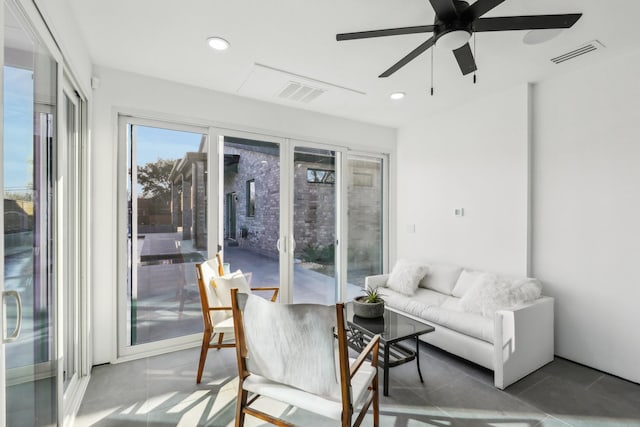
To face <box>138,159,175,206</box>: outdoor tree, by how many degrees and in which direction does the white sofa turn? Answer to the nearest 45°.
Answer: approximately 45° to its right

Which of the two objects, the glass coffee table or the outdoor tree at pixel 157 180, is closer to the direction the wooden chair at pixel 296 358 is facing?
the glass coffee table

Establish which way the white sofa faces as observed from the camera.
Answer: facing the viewer and to the left of the viewer

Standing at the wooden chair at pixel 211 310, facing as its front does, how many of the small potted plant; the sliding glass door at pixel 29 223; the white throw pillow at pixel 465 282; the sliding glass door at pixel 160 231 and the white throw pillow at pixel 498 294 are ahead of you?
3

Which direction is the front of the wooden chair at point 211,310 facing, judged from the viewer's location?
facing to the right of the viewer

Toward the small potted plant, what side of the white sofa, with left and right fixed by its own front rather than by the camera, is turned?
front

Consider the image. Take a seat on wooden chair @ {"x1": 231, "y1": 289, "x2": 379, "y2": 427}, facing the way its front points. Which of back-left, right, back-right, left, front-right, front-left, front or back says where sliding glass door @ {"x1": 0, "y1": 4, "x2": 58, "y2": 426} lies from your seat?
back-left

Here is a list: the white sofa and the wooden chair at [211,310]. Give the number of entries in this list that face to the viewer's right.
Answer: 1

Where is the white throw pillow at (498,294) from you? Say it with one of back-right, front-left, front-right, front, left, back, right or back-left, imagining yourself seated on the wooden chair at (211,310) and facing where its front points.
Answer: front

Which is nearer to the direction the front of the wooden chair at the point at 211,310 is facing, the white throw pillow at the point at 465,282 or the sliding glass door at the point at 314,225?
the white throw pillow

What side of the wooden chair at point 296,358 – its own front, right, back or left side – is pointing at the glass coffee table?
front

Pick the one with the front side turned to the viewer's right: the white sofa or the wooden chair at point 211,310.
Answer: the wooden chair

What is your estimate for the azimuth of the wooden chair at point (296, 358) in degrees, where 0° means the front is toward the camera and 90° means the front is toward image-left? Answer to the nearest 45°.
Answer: approximately 225°

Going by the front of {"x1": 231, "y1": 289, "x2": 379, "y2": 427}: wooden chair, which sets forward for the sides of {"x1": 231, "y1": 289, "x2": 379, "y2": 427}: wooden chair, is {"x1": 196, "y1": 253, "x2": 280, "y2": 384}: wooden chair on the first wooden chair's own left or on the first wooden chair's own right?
on the first wooden chair's own left

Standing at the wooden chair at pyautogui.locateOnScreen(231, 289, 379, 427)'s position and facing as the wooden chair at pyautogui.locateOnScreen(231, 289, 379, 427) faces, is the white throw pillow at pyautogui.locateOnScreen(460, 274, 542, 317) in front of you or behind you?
in front

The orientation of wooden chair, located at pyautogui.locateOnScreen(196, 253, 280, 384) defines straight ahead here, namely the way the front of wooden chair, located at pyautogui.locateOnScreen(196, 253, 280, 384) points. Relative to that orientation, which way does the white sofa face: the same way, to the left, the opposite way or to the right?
the opposite way

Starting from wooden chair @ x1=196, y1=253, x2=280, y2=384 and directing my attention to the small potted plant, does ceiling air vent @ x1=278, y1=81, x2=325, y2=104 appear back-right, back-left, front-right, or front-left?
front-left
